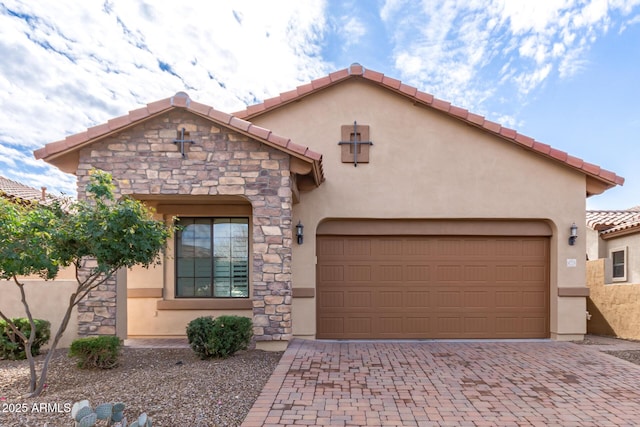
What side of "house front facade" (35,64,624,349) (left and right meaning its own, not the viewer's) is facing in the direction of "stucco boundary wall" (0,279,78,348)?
right

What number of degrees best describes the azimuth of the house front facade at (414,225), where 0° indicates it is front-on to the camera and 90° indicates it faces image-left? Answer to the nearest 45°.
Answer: approximately 0°
